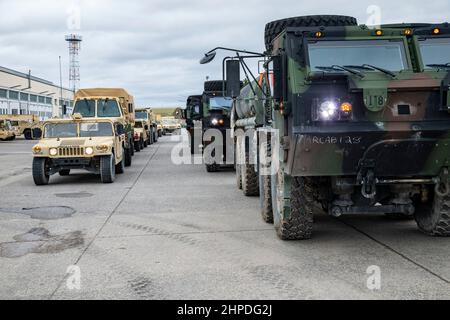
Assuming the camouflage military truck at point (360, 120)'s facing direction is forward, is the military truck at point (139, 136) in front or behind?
behind

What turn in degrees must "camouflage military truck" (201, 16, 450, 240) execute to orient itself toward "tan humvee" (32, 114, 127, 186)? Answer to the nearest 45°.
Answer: approximately 135° to its right

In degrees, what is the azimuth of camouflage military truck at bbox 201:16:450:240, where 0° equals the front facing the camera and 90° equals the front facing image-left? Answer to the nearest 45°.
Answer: approximately 0°
